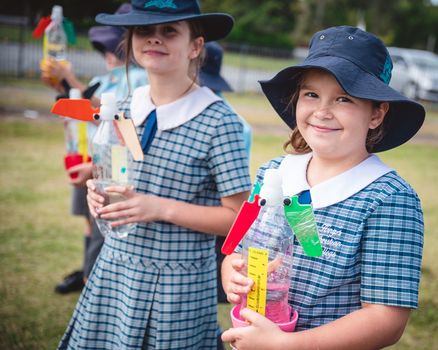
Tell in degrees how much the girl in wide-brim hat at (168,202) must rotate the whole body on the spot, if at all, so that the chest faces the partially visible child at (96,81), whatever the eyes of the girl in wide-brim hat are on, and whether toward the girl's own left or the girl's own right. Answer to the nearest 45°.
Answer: approximately 135° to the girl's own right

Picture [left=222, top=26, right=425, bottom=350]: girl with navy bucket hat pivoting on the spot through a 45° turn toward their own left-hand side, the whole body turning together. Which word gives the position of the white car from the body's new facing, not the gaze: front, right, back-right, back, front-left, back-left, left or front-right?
back

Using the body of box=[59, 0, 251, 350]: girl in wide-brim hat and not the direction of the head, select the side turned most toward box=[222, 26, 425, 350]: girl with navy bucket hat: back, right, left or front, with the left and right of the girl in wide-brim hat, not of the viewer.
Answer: left

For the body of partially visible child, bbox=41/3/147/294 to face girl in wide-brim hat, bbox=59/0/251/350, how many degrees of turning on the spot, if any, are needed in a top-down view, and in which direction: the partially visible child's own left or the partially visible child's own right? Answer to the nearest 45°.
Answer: approximately 90° to the partially visible child's own left

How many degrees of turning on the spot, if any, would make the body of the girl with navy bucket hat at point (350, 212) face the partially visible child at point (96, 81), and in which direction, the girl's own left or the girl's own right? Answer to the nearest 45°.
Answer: approximately 90° to the girl's own right

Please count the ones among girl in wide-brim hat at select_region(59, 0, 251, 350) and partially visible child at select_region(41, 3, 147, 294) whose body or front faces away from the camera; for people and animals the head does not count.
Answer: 0

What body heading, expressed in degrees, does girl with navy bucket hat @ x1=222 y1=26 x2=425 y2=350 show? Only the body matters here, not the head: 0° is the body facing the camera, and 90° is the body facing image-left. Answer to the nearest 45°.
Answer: approximately 45°

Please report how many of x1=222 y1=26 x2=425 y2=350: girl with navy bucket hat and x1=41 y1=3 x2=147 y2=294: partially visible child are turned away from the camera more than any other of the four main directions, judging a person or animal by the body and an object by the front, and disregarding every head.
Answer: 0

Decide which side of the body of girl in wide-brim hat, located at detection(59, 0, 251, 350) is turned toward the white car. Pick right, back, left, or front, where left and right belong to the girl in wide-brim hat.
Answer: back

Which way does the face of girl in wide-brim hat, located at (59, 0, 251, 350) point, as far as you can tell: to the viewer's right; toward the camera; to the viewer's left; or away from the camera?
toward the camera

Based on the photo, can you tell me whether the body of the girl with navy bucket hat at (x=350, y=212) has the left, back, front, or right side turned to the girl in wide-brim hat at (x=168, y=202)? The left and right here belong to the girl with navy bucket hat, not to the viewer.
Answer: right

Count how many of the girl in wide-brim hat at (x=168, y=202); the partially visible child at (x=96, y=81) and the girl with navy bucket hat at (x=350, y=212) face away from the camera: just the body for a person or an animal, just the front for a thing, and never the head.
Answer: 0
